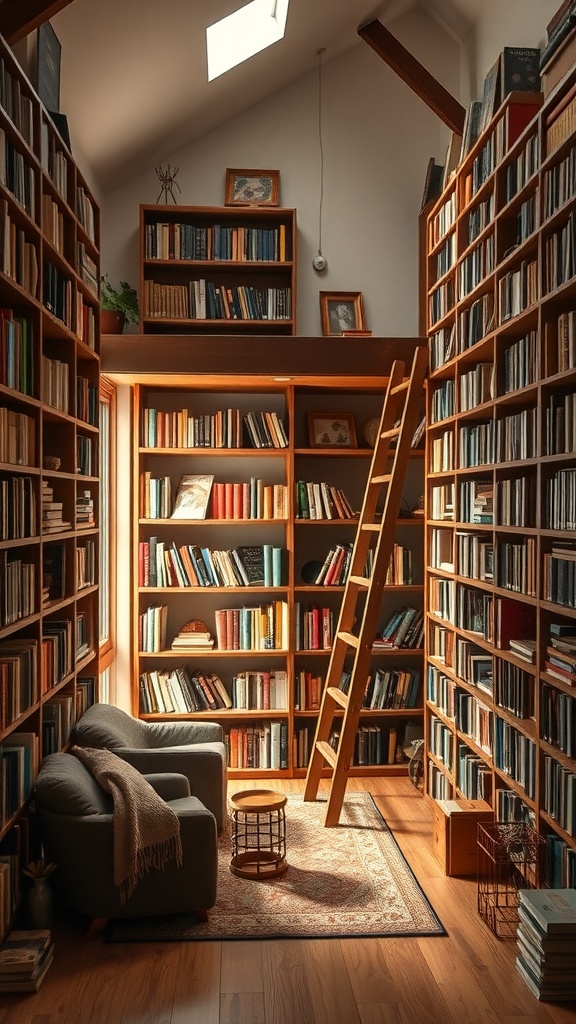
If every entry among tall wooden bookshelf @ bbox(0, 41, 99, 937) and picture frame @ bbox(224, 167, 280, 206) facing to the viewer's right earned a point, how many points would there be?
1

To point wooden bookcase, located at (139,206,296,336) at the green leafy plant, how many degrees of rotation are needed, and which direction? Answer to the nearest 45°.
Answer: approximately 90° to its right

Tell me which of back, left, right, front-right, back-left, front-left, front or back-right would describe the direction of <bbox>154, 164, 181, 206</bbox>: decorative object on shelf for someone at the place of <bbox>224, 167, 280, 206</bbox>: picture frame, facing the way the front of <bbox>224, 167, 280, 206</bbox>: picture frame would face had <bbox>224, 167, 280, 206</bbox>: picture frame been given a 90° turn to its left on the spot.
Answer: back

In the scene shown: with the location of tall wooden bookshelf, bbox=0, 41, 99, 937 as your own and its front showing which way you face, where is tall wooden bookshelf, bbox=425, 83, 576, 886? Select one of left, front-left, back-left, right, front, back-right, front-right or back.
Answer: front

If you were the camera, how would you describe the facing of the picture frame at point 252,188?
facing the viewer

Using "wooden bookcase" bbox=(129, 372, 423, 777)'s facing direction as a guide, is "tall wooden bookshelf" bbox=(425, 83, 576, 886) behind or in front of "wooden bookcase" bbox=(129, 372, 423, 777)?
in front

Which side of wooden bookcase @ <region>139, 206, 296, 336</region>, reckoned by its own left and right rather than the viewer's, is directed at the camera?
front

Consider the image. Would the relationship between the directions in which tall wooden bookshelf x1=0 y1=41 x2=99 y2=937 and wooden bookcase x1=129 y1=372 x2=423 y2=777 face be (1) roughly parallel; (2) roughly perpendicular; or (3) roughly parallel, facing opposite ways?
roughly perpendicular

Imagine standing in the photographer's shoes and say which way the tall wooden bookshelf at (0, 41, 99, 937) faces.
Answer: facing to the right of the viewer

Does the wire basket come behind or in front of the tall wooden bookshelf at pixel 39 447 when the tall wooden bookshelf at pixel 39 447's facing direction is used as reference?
in front

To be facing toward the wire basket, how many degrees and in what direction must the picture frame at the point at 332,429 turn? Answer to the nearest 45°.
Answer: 0° — it already faces it
